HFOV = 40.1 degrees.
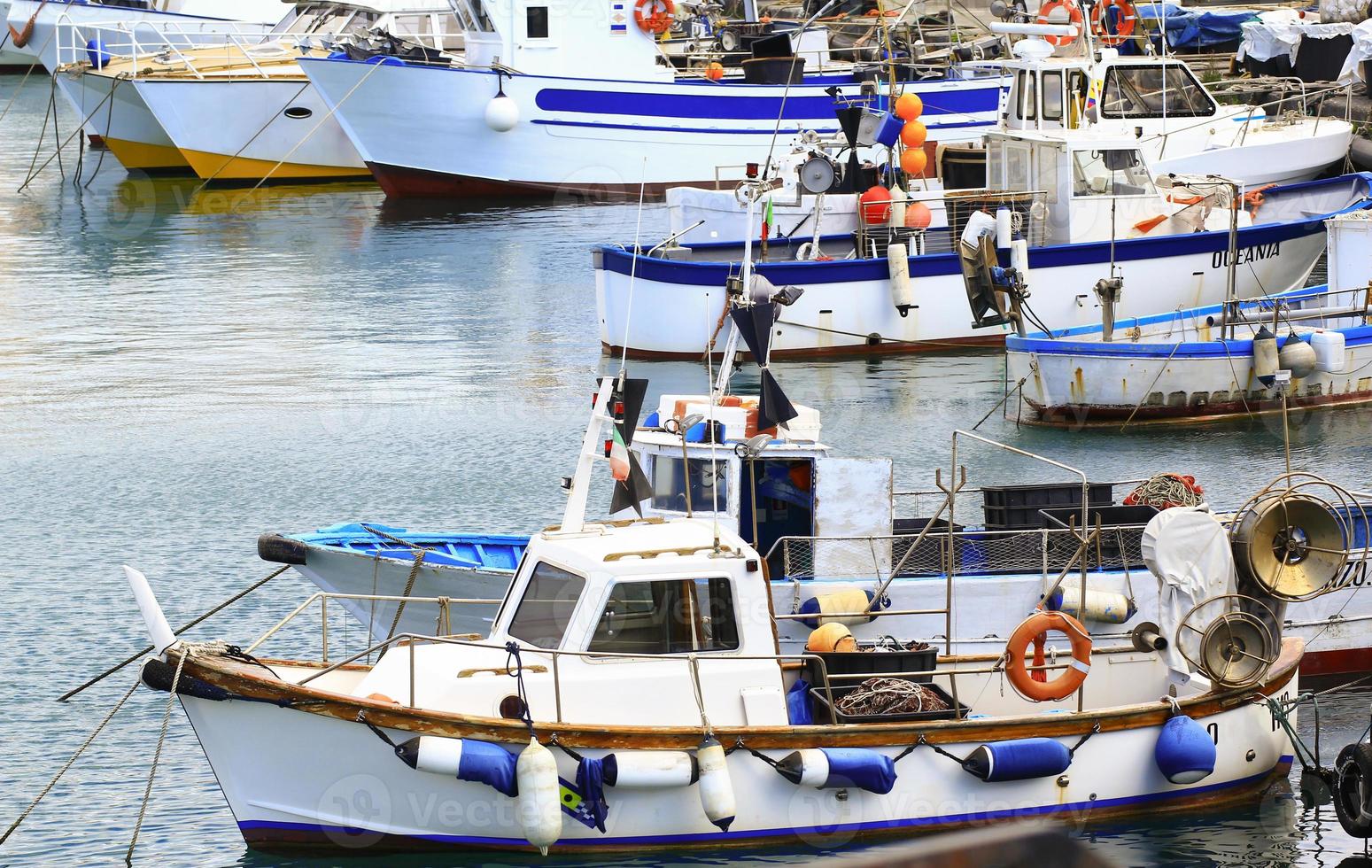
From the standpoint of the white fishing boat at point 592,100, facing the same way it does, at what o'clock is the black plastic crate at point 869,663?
The black plastic crate is roughly at 9 o'clock from the white fishing boat.

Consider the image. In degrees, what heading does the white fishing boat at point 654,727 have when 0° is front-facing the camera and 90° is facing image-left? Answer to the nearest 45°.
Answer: approximately 90°

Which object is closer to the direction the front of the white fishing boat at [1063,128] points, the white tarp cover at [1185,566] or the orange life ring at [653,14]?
the white tarp cover

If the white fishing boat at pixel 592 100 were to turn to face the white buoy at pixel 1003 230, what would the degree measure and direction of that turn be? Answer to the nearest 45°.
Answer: approximately 90° to its left

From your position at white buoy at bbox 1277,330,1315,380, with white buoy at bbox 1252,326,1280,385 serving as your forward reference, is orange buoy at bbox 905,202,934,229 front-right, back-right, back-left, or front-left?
front-right

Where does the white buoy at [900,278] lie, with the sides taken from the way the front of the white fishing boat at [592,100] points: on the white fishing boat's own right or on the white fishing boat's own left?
on the white fishing boat's own left

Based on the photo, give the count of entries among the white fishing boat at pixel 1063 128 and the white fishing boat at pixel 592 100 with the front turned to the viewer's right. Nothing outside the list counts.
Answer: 1

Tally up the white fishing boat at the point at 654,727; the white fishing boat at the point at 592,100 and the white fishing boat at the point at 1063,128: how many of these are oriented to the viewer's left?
2

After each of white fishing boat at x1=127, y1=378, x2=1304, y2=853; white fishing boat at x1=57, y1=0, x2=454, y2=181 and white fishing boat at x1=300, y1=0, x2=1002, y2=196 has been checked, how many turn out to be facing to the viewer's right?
0

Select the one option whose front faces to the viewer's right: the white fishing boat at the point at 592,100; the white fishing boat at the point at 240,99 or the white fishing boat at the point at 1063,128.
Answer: the white fishing boat at the point at 1063,128

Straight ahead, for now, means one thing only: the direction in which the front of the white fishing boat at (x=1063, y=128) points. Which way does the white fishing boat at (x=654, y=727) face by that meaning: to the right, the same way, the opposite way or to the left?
the opposite way

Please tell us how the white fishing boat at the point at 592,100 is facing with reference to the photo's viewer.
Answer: facing to the left of the viewer

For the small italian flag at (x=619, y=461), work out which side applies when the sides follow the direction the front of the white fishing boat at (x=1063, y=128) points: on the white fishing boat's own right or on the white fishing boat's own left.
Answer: on the white fishing boat's own right

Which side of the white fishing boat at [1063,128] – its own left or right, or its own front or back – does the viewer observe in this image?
right

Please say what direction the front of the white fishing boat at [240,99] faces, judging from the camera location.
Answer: facing the viewer and to the left of the viewer

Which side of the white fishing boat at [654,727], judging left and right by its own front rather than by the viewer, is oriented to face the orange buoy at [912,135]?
right

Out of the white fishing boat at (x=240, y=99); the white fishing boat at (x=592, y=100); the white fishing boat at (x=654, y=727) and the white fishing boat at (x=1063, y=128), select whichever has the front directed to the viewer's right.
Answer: the white fishing boat at (x=1063, y=128)

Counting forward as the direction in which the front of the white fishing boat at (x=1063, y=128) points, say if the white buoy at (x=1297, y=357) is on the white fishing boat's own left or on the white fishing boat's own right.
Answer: on the white fishing boat's own right
